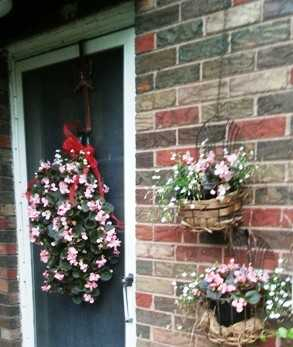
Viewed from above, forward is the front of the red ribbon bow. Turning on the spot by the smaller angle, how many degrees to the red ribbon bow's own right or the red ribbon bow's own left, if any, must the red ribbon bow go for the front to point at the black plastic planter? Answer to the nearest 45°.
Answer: approximately 45° to the red ribbon bow's own left

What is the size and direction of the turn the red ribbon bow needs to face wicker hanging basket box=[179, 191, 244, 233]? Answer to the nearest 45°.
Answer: approximately 45° to its left

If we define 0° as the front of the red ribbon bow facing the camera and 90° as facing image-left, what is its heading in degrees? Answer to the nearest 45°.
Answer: approximately 0°
